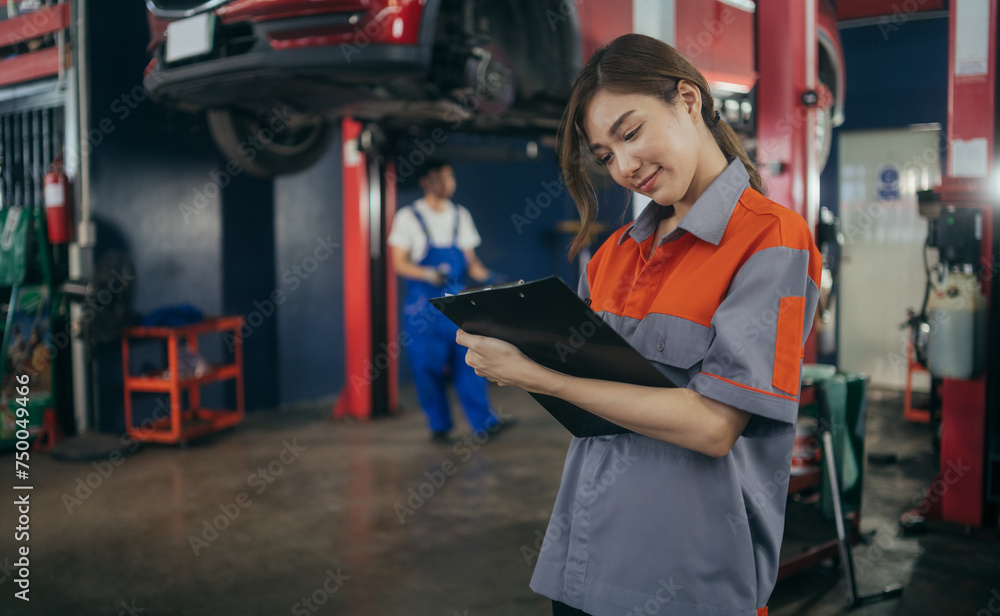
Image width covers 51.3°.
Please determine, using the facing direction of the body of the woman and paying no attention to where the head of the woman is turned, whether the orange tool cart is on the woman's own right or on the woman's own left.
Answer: on the woman's own right

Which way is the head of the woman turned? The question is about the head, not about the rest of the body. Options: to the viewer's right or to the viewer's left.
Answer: to the viewer's left

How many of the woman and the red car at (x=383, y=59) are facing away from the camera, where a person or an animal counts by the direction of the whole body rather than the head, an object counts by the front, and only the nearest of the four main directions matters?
0

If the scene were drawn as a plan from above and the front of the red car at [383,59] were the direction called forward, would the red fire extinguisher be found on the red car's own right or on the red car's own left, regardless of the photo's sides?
on the red car's own right

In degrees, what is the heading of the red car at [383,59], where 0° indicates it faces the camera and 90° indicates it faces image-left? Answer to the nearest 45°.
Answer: approximately 45°

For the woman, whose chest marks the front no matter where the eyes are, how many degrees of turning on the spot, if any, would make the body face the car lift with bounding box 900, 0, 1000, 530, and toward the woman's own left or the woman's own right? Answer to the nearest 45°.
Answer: approximately 180°

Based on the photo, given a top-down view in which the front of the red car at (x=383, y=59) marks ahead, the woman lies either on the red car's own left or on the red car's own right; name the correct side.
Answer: on the red car's own left

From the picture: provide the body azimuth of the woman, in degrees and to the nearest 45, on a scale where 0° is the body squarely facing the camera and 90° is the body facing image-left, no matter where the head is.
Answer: approximately 45°
